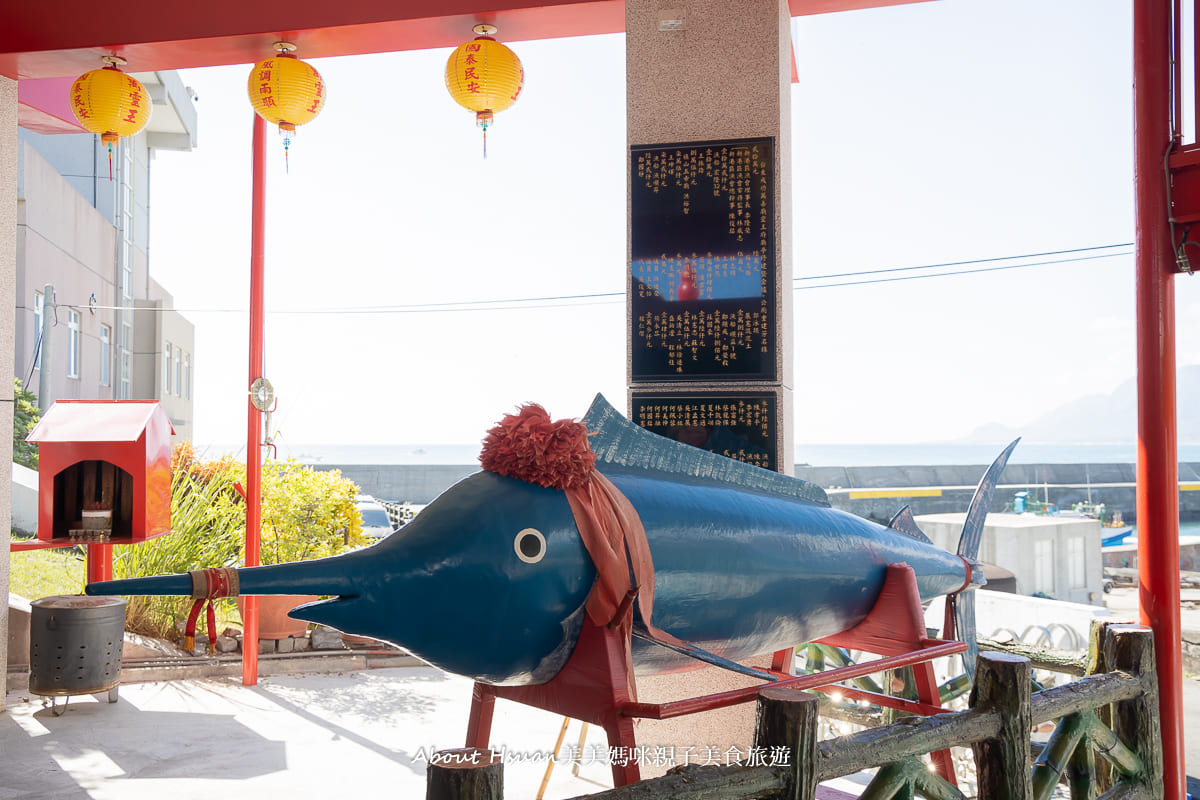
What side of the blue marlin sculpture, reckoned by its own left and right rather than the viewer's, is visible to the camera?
left

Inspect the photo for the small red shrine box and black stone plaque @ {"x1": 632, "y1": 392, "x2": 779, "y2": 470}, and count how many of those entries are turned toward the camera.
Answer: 2

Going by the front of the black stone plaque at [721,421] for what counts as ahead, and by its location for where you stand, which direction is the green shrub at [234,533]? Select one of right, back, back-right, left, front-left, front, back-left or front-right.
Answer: back-right

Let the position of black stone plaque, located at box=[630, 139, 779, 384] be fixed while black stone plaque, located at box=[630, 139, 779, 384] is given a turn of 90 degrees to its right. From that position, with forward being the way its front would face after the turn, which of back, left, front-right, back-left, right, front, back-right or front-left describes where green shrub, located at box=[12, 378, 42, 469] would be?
front-right

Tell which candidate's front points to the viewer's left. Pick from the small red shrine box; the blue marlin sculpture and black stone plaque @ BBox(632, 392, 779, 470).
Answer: the blue marlin sculpture

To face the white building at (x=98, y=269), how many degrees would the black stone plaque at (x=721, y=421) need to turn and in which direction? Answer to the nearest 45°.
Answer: approximately 135° to its right

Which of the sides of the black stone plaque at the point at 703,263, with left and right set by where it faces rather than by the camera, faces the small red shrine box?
right

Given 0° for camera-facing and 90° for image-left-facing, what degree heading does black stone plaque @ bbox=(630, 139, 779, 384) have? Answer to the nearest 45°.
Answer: approximately 0°

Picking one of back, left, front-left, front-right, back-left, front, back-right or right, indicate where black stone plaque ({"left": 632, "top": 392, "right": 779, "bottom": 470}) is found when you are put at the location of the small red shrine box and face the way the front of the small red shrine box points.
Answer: front-left

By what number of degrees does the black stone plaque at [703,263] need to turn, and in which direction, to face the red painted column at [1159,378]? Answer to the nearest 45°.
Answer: approximately 90° to its left

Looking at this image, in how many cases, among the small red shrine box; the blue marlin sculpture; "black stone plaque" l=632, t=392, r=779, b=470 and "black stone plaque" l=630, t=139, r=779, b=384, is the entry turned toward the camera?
3

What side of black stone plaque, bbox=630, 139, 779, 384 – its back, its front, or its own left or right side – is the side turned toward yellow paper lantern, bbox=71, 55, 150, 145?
right

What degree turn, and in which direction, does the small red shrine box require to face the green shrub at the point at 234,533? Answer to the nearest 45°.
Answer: approximately 135° to its left
